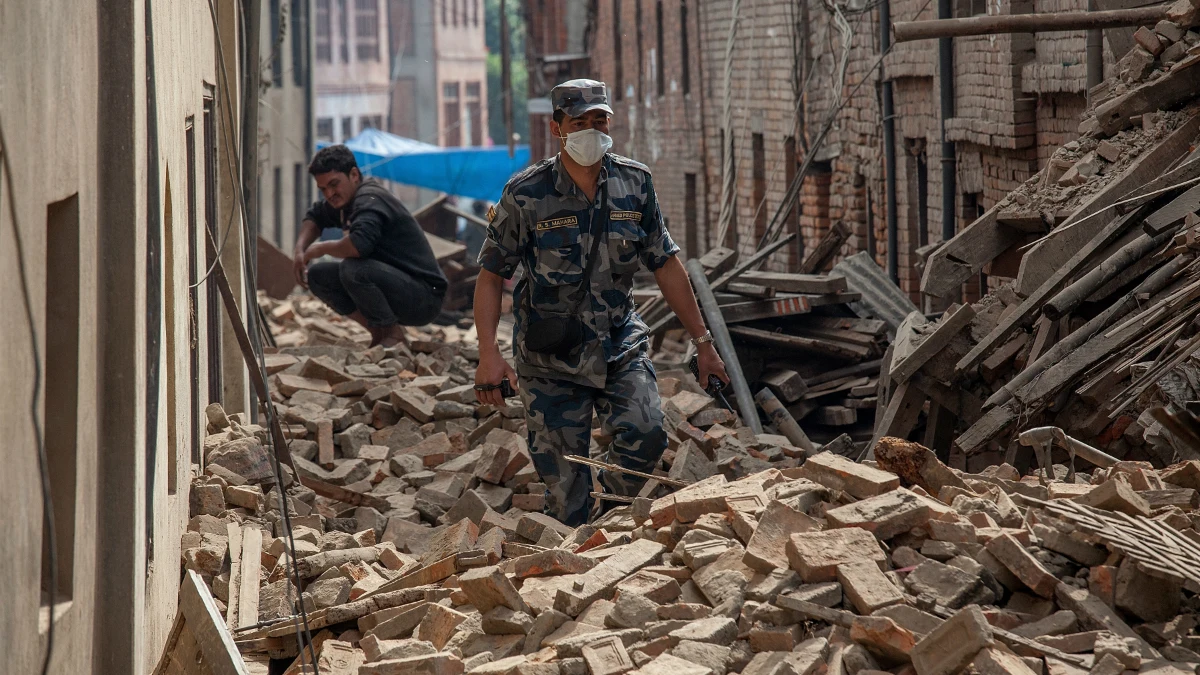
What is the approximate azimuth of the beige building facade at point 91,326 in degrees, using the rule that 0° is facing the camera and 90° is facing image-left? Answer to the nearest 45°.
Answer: approximately 270°

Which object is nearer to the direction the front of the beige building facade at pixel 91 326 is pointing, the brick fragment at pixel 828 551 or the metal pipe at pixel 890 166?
the brick fragment

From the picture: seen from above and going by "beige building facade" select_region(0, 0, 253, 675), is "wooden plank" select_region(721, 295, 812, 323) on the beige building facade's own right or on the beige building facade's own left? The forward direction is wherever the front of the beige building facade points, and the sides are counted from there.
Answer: on the beige building facade's own left

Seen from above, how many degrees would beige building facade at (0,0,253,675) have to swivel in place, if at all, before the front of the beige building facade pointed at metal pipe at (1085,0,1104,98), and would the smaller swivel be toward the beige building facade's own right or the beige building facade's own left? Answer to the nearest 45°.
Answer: approximately 45° to the beige building facade's own left

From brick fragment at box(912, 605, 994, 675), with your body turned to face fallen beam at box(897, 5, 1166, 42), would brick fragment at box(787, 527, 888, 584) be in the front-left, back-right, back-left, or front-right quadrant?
front-left

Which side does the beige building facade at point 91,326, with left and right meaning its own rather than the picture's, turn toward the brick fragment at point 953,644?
front

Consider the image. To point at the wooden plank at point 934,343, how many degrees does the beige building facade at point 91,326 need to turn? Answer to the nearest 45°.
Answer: approximately 45° to its left

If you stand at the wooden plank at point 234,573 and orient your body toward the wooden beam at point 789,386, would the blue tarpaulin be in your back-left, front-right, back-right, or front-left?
front-left

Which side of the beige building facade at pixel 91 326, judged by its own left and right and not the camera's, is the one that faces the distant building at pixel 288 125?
left

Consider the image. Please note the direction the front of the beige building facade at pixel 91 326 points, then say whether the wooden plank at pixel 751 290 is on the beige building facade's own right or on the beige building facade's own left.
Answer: on the beige building facade's own left
